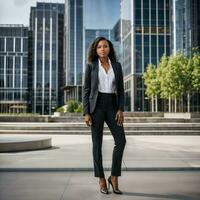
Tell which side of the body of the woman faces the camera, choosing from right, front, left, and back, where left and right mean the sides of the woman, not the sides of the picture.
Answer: front

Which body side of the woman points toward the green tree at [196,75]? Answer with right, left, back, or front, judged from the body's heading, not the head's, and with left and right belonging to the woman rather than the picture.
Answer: back

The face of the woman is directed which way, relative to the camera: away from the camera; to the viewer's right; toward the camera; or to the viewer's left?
toward the camera
